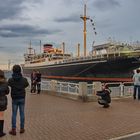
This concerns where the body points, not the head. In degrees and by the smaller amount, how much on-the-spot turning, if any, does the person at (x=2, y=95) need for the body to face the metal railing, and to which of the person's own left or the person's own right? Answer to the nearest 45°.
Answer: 0° — they already face it

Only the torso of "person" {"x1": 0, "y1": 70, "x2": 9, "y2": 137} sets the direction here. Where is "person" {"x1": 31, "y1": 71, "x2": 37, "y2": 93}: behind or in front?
in front

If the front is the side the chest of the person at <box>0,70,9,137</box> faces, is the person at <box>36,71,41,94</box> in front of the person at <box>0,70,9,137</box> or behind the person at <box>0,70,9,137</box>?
in front

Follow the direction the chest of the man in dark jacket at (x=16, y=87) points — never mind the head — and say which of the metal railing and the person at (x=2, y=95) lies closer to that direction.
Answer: the metal railing

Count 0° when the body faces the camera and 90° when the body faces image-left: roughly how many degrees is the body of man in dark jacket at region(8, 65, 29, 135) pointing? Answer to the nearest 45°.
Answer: approximately 180°

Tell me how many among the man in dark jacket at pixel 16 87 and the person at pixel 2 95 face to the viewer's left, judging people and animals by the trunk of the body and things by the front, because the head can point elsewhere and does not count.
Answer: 0

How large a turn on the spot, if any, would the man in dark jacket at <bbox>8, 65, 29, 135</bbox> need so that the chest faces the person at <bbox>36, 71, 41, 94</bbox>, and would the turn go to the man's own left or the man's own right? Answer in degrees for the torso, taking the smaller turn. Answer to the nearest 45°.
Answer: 0° — they already face them

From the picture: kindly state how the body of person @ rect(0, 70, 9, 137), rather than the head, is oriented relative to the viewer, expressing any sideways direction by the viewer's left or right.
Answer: facing away from the viewer and to the right of the viewer
